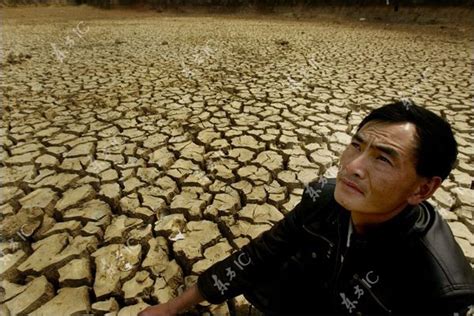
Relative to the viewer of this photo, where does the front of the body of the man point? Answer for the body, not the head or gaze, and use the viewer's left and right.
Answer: facing the viewer and to the left of the viewer

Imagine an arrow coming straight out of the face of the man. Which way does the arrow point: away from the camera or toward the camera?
toward the camera
